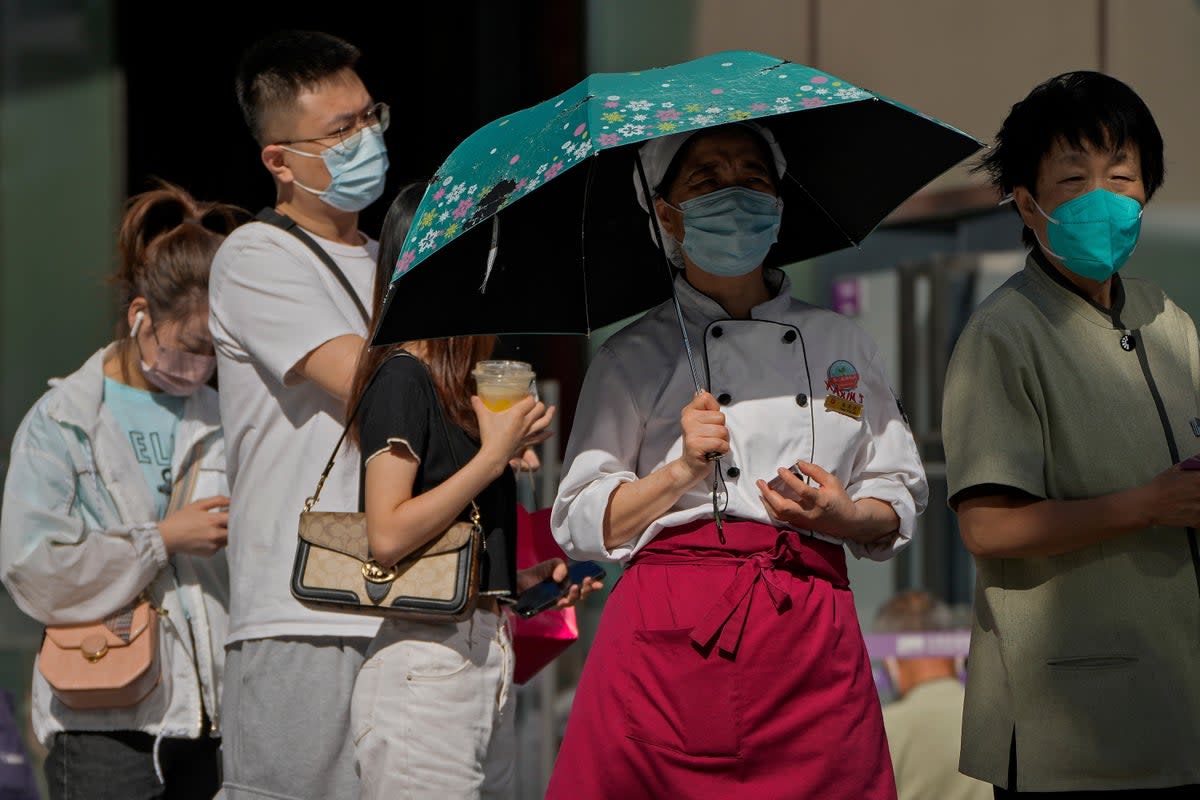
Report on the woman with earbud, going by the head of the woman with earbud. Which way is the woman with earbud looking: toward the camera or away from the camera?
toward the camera

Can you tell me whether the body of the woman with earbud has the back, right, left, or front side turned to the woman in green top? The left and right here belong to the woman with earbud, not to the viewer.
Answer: front

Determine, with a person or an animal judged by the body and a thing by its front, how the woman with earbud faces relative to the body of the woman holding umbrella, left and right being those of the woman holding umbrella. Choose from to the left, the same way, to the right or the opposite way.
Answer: to the left

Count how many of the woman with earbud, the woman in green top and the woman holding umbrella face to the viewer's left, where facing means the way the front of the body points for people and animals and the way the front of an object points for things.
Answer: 0

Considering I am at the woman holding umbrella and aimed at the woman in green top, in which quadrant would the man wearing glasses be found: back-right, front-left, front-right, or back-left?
back-left

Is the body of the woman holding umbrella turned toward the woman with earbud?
no

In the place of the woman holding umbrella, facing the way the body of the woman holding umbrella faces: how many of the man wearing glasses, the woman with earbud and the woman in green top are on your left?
1

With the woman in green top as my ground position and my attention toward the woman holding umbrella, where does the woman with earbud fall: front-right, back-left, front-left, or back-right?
front-right

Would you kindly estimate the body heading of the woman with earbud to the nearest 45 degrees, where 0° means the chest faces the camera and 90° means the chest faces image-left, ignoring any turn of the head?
approximately 315°

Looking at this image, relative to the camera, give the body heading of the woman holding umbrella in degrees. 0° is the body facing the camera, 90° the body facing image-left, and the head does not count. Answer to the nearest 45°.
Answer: approximately 0°

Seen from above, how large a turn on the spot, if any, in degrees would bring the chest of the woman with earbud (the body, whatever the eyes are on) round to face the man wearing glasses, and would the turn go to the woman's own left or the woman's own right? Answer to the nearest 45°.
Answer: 0° — they already face them

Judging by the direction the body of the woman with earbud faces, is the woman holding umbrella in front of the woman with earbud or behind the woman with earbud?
in front
